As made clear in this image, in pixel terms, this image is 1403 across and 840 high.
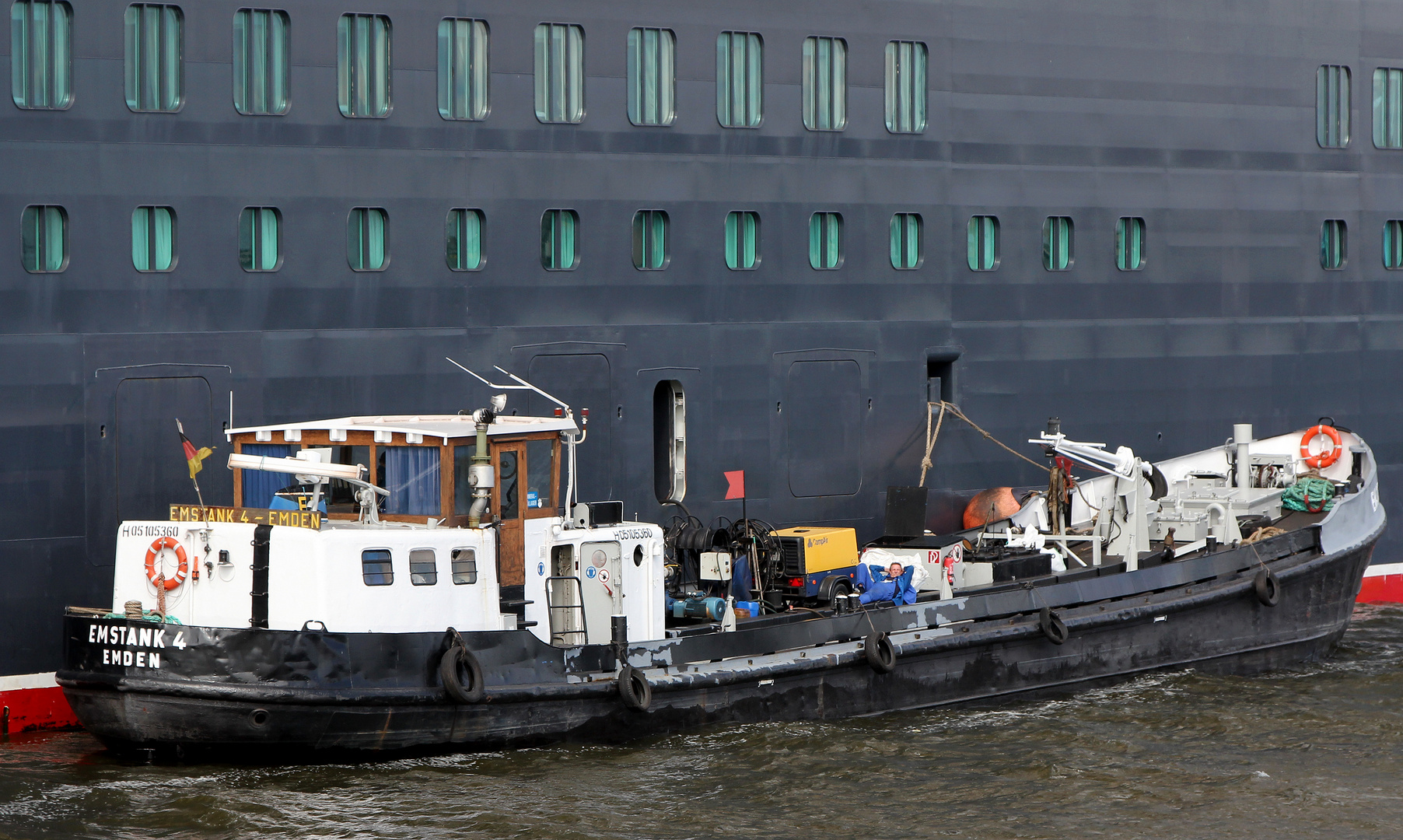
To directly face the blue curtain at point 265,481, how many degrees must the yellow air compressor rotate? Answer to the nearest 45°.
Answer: approximately 180°

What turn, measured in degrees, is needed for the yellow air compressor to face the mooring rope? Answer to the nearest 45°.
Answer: approximately 45° to its left

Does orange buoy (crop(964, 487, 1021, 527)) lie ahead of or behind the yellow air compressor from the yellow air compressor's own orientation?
ahead

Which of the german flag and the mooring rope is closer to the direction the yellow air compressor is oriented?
the mooring rope

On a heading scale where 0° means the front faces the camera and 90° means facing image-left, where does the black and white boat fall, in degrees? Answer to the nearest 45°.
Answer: approximately 225°

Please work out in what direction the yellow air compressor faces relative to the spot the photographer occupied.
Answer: facing away from the viewer and to the right of the viewer
